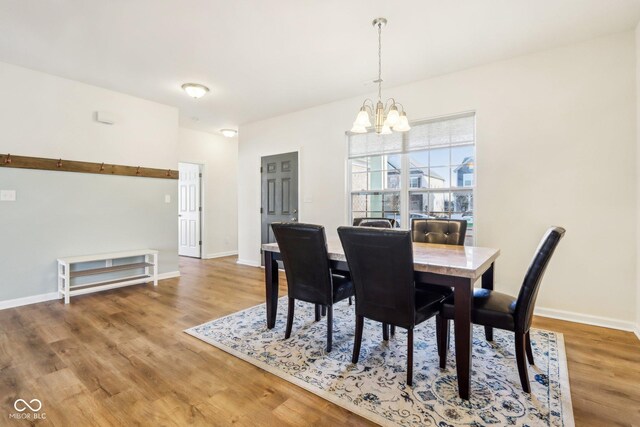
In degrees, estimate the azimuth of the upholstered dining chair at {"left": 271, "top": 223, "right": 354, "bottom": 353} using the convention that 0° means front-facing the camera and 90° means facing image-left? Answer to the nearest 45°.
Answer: approximately 225°

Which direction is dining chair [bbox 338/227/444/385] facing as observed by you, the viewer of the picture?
facing away from the viewer and to the right of the viewer

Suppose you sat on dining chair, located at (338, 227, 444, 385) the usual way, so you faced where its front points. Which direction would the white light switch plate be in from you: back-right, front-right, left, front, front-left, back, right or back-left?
back-left

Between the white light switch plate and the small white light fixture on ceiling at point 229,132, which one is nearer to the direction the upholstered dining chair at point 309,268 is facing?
the small white light fixture on ceiling

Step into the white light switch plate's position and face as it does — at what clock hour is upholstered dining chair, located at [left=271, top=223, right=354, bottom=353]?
The upholstered dining chair is roughly at 11 o'clock from the white light switch plate.

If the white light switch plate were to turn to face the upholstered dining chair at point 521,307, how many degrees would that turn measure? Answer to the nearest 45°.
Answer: approximately 45° to its left

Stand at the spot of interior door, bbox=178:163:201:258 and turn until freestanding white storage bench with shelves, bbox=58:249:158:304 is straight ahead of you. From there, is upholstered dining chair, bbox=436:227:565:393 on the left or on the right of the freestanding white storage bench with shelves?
left

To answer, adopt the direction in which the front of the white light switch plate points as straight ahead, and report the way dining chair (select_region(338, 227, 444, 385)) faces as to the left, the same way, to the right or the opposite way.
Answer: to the left

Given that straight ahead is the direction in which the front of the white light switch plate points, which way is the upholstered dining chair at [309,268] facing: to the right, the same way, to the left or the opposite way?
to the left
